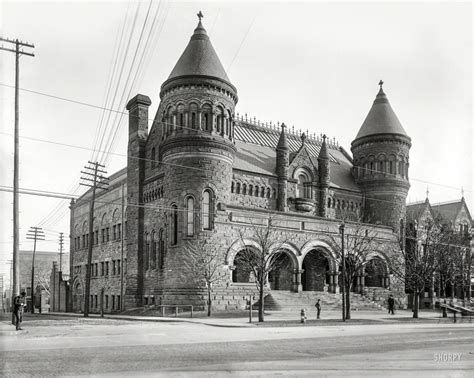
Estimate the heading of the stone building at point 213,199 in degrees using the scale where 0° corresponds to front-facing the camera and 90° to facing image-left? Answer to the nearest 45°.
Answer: approximately 315°

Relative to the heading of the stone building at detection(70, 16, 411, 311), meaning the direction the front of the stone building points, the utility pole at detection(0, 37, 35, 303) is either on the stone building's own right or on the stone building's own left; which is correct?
on the stone building's own right

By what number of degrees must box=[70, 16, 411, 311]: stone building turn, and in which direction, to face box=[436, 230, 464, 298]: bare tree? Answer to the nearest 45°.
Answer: approximately 45° to its left

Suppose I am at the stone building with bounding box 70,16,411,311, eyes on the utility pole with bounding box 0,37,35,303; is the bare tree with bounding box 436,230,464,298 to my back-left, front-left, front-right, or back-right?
back-left
